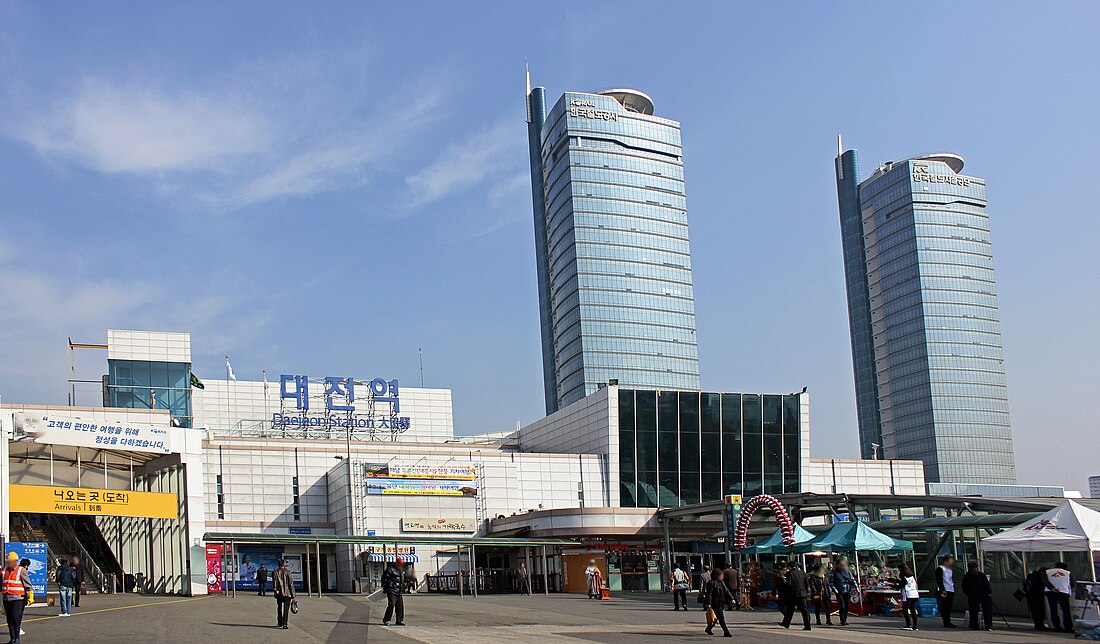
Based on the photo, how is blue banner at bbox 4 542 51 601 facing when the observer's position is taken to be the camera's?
facing the viewer

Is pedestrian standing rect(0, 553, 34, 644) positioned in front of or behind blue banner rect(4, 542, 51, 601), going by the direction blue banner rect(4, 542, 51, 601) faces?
in front

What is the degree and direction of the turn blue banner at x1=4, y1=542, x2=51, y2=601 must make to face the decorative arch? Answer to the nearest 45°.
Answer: approximately 90° to its left

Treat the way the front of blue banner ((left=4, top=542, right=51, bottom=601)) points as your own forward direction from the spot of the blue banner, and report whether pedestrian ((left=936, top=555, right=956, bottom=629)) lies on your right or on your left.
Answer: on your left

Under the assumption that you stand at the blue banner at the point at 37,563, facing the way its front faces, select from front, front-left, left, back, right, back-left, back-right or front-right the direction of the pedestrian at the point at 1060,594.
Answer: front-left

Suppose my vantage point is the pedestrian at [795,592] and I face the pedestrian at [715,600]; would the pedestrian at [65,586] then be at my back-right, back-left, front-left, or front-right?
front-right

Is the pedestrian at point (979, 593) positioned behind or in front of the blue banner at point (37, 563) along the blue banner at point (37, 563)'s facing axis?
in front

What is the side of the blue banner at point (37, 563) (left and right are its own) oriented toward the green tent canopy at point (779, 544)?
left

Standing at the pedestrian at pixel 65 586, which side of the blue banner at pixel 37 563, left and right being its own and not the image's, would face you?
front

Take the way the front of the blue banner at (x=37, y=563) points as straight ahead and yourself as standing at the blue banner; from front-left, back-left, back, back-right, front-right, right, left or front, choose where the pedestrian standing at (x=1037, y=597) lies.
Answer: front-left
